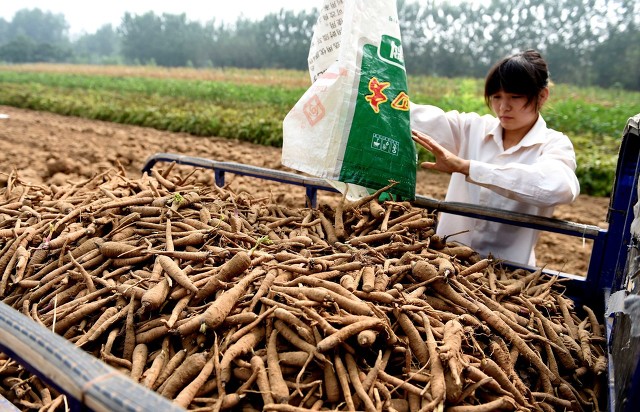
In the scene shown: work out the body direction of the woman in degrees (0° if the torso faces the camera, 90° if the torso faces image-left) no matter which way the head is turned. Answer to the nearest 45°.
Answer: approximately 45°

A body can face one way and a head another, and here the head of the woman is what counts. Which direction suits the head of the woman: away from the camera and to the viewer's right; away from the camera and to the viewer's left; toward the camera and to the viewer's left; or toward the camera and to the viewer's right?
toward the camera and to the viewer's left
